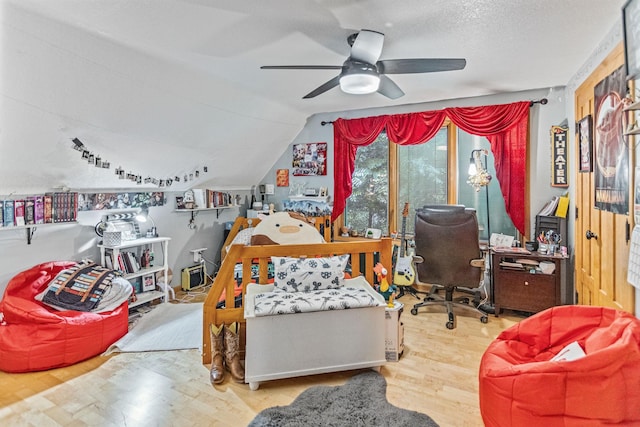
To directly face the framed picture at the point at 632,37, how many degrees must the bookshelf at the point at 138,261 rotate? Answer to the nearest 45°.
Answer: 0° — it already faces it

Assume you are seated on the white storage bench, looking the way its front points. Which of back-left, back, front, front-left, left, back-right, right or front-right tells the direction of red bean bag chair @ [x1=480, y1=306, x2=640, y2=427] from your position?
front-left

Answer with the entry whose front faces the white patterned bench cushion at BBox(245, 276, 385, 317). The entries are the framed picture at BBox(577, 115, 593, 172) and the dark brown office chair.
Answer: the framed picture

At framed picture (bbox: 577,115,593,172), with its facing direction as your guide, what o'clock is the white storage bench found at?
The white storage bench is roughly at 12 o'clock from the framed picture.

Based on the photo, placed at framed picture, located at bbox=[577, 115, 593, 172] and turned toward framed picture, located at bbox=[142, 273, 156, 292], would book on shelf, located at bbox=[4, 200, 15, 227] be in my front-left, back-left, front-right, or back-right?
front-left

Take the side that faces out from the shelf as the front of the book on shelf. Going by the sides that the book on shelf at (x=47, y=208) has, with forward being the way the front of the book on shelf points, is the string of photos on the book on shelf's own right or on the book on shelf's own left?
on the book on shelf's own left

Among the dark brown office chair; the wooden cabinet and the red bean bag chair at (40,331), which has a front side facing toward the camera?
the wooden cabinet

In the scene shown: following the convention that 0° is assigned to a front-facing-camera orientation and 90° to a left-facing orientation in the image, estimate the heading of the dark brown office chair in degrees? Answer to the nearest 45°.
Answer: approximately 180°

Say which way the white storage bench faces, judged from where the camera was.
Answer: facing the viewer

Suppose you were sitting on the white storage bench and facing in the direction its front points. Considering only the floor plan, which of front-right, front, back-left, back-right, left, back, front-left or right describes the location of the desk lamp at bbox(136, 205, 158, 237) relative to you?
back-right

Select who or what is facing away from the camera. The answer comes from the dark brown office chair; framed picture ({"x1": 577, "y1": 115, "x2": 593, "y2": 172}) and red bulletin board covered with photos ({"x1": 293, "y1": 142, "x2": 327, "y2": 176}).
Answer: the dark brown office chair

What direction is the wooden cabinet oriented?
toward the camera

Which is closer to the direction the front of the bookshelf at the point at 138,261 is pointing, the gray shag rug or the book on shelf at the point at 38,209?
the gray shag rug

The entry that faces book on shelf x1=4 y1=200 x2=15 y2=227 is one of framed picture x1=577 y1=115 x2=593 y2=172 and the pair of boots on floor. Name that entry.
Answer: the framed picture
